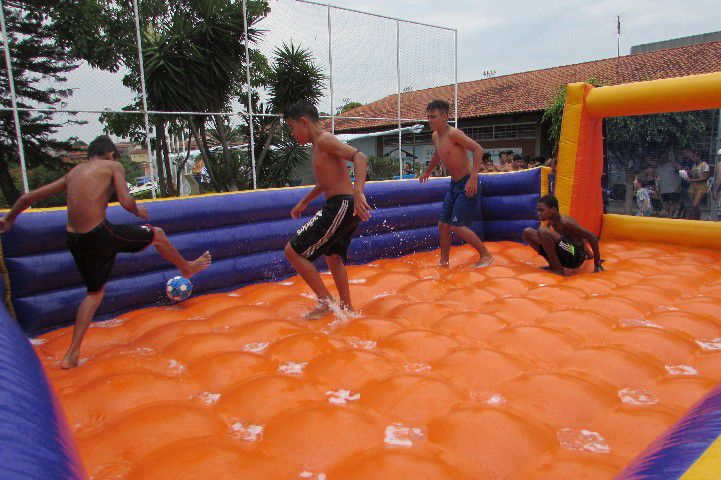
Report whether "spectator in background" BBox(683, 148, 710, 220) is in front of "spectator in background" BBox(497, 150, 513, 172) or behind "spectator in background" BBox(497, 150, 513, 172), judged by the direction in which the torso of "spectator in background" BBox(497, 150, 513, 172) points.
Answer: in front

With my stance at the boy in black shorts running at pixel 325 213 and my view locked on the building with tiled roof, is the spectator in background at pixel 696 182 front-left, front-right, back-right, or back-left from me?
front-right

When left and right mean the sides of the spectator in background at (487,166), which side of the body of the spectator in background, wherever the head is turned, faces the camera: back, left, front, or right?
front

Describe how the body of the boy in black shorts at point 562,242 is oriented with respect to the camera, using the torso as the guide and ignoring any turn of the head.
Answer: to the viewer's left

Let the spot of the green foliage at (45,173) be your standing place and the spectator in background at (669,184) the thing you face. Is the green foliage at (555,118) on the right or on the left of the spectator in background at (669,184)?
left

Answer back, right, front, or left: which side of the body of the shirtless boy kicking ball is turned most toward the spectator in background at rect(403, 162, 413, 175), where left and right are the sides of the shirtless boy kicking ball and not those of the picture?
front

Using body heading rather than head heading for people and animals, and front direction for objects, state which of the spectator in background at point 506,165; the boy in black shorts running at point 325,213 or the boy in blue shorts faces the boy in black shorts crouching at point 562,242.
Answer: the spectator in background

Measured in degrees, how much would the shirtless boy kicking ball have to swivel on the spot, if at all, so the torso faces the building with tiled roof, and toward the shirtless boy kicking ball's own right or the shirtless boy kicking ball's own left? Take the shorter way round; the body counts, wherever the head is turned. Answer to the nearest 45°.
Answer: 0° — they already face it

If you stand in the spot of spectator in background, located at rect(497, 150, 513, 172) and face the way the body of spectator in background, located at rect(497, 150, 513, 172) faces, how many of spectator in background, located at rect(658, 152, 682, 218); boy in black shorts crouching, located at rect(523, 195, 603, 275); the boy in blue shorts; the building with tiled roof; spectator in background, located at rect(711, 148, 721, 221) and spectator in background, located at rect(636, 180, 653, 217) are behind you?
1

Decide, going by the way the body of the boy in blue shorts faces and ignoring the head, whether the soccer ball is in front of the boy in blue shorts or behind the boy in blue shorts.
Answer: in front

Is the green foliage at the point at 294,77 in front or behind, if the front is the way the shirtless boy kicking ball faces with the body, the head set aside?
in front

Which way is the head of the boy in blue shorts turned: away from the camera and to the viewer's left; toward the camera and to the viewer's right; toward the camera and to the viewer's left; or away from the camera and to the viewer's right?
toward the camera and to the viewer's left

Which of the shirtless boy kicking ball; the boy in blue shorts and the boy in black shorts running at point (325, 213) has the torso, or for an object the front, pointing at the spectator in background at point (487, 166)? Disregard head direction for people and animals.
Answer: the shirtless boy kicking ball

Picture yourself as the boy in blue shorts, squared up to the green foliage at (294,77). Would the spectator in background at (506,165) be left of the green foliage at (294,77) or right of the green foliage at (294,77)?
right

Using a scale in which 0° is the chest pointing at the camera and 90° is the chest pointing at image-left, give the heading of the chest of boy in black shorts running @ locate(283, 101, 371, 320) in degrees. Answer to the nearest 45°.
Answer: approximately 90°

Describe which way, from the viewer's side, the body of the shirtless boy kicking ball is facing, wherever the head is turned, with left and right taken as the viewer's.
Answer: facing away from the viewer and to the right of the viewer

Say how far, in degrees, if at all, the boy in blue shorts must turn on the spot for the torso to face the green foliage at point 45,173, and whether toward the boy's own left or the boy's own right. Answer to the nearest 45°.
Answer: approximately 45° to the boy's own right
